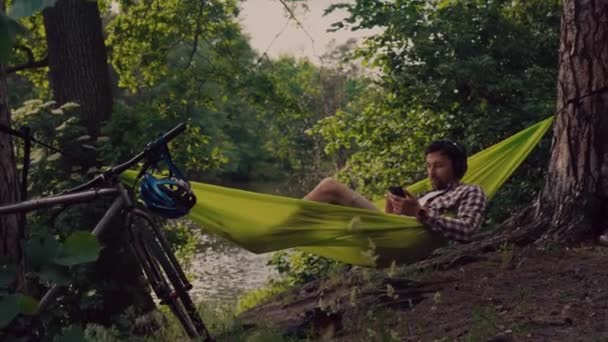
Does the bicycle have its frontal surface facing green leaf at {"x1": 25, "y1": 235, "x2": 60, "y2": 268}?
no

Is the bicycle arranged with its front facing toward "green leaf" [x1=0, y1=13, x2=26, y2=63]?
no

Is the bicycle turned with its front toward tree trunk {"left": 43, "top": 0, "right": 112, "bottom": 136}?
no

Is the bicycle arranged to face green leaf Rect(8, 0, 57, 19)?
no
